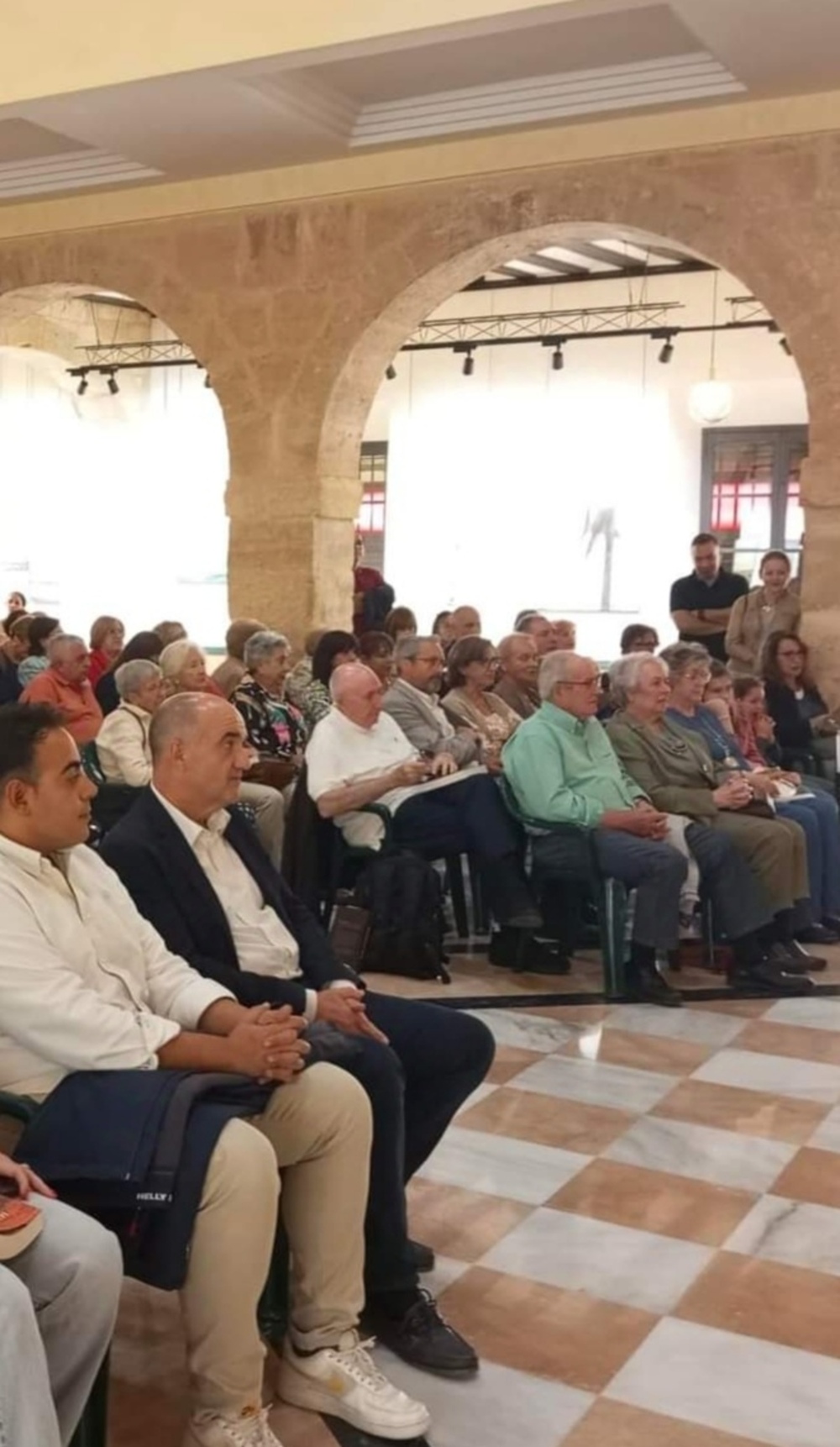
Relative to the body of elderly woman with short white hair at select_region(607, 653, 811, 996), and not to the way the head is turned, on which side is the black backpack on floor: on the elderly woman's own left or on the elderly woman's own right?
on the elderly woman's own right

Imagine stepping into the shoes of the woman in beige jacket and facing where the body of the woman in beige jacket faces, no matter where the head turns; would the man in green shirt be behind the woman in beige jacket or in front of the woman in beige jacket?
in front

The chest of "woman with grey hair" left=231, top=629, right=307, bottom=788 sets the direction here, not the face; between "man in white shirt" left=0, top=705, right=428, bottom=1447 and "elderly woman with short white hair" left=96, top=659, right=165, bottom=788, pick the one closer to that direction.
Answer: the man in white shirt

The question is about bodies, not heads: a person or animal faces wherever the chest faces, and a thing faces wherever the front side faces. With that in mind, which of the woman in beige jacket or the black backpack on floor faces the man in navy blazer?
the woman in beige jacket
